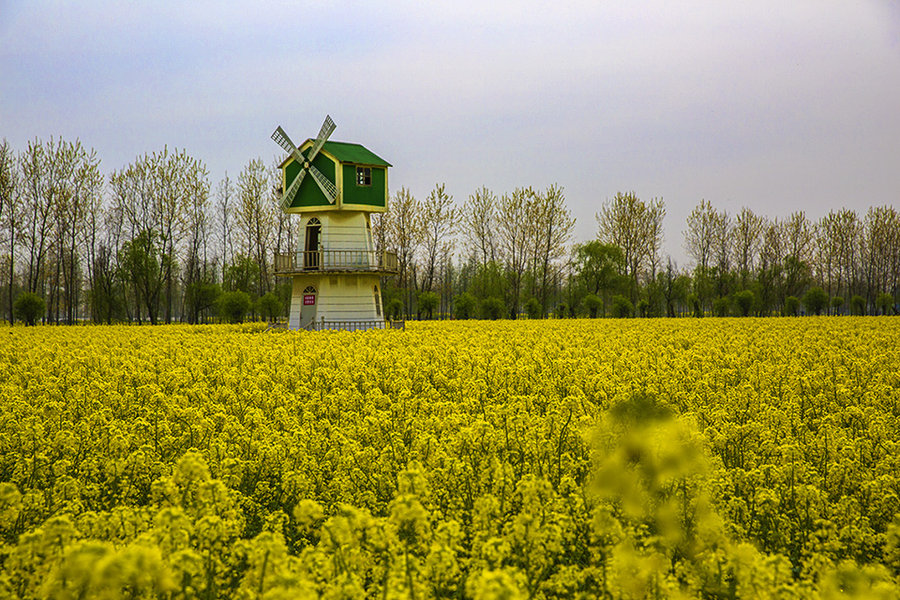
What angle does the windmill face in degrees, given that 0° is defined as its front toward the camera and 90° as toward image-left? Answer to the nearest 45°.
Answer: approximately 45°

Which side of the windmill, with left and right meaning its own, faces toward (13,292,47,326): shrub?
right

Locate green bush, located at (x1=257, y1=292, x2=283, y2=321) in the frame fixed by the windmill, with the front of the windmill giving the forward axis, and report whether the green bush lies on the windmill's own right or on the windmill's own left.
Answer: on the windmill's own right
